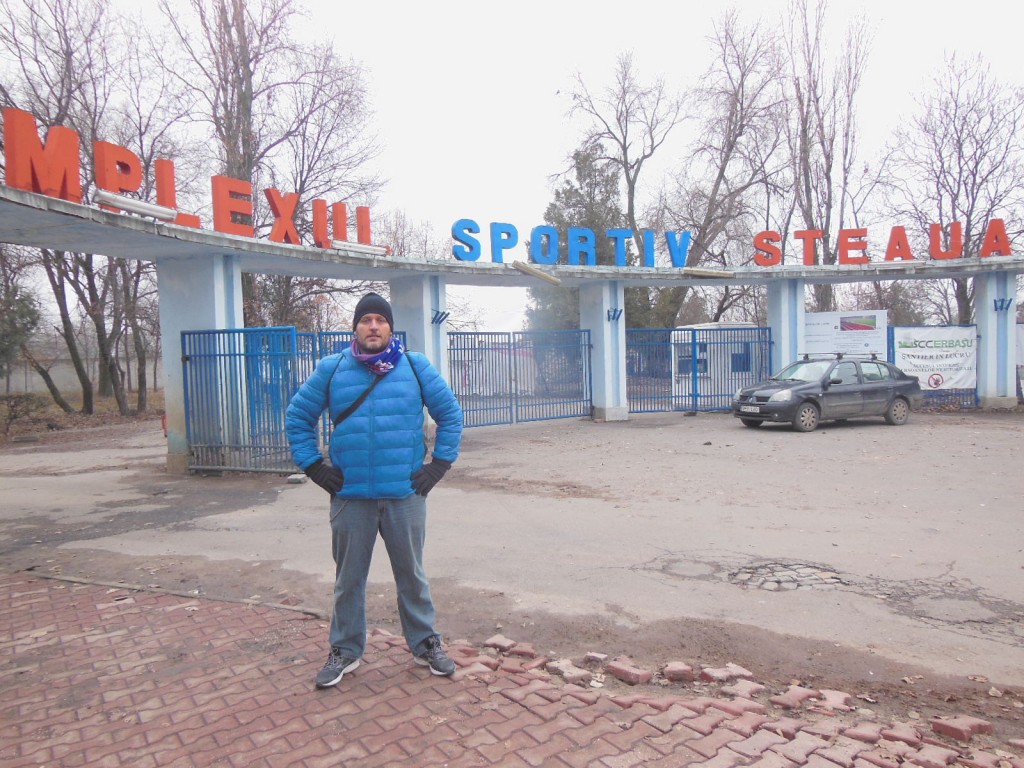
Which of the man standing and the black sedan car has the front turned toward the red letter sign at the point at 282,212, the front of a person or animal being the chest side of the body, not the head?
the black sedan car

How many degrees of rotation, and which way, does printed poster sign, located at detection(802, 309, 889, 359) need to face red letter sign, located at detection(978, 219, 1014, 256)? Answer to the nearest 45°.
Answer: approximately 90° to its left

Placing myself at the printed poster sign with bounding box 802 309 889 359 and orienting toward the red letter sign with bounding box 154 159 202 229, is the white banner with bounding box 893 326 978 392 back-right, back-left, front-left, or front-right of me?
back-left

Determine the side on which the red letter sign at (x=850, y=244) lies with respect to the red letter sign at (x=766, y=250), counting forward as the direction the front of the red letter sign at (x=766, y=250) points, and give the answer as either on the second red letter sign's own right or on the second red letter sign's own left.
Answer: on the second red letter sign's own left

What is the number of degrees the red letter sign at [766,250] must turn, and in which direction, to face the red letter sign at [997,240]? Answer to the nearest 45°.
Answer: approximately 90° to its left

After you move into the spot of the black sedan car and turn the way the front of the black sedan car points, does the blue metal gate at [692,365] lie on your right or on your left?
on your right
